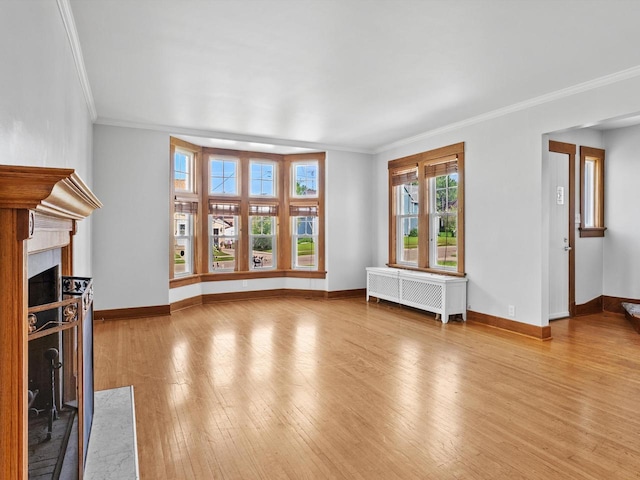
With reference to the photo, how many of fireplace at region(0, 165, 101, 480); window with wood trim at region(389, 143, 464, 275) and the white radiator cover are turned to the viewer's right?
1

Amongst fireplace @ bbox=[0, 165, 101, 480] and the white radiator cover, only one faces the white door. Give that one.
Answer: the fireplace

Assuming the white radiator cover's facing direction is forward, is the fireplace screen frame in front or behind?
in front

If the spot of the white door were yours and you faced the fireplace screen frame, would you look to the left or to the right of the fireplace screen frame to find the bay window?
right

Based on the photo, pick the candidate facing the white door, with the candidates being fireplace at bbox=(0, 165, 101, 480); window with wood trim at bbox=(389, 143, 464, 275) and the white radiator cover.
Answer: the fireplace

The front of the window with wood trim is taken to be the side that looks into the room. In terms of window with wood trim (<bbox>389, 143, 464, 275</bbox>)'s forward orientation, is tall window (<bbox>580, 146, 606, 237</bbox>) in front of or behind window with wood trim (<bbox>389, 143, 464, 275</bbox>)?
behind

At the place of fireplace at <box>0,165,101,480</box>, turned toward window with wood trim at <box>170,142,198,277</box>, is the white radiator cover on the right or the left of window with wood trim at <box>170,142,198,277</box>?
right

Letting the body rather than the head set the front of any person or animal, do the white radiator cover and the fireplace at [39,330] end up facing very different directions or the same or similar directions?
very different directions

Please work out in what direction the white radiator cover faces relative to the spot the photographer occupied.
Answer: facing the viewer and to the left of the viewer

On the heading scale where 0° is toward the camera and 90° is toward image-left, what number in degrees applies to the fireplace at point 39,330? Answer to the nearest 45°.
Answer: approximately 270°

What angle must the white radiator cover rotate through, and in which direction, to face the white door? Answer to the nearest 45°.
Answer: approximately 135° to its left

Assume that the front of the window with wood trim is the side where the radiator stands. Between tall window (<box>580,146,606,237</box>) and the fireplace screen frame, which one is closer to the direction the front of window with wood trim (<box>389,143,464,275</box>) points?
the fireplace screen frame

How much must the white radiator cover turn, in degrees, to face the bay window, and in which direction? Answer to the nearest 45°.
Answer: approximately 45° to its right
